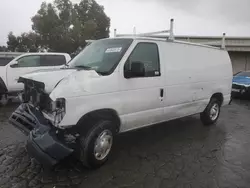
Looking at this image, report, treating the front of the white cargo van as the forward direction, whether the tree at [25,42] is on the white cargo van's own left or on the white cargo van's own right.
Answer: on the white cargo van's own right

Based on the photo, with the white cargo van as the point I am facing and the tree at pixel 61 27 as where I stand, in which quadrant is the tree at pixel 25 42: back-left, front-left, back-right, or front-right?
back-right

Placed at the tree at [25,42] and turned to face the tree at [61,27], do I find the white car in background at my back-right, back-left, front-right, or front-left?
front-right

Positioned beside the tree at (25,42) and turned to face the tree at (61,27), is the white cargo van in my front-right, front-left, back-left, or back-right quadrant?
front-right

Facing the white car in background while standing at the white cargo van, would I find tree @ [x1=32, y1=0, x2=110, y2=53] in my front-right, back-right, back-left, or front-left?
front-right

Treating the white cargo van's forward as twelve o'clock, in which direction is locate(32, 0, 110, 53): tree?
The tree is roughly at 4 o'clock from the white cargo van.

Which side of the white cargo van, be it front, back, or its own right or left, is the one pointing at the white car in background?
right

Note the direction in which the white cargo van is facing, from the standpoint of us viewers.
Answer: facing the viewer and to the left of the viewer
